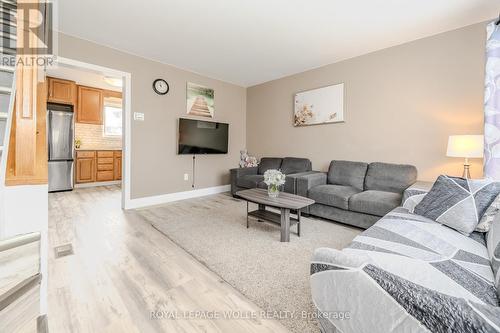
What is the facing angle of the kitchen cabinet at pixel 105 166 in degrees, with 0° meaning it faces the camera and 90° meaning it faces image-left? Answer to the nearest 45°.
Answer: approximately 0°

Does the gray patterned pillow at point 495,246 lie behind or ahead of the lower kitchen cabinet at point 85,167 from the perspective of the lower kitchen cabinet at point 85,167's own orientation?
ahead

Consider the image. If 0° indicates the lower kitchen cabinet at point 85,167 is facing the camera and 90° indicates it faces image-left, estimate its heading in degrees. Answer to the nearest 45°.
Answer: approximately 0°

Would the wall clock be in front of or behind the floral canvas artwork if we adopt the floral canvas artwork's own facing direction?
in front

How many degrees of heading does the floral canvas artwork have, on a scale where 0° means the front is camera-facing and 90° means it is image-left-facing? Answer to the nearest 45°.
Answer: approximately 45°

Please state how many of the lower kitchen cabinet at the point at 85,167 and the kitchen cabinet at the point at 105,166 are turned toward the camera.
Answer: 2

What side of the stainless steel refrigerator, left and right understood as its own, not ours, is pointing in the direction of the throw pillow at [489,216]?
front

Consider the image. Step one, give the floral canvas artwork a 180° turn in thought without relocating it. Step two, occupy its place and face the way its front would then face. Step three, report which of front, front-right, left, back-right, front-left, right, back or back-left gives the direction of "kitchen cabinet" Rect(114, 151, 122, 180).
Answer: back-left

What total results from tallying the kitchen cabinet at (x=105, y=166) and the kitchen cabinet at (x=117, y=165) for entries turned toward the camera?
2
